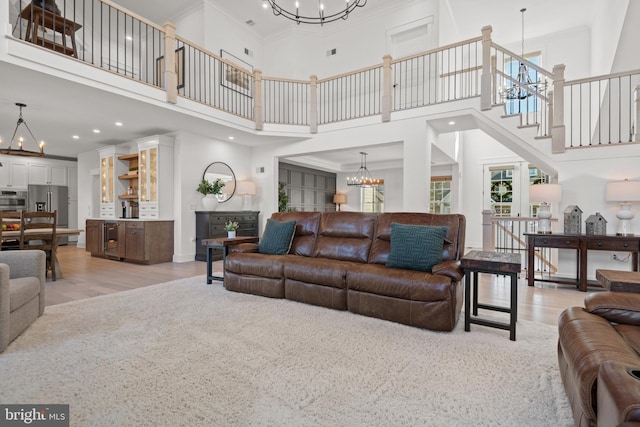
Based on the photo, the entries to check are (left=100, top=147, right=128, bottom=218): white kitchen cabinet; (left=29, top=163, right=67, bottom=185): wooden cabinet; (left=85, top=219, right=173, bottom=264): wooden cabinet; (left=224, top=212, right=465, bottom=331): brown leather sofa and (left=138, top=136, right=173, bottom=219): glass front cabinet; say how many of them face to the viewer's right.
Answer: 0

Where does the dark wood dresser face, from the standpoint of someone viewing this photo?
facing the viewer and to the right of the viewer

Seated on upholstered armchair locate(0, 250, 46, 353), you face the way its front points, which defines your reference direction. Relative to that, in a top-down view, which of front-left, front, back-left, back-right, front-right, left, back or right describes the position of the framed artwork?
left

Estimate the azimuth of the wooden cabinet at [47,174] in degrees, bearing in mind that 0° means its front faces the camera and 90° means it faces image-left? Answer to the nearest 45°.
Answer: approximately 0°

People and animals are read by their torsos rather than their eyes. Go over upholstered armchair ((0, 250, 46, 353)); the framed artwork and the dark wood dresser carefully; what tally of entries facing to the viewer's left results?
0

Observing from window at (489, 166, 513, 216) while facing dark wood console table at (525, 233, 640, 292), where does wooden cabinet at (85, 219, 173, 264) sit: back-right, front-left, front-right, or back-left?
front-right

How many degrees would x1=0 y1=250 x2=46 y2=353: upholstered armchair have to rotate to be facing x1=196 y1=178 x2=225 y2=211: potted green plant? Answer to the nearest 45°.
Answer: approximately 90° to its left

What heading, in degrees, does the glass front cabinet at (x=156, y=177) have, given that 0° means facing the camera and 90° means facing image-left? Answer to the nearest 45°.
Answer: approximately 45°

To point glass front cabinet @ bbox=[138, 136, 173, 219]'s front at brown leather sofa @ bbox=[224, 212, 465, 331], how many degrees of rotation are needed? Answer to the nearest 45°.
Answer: approximately 45° to its left

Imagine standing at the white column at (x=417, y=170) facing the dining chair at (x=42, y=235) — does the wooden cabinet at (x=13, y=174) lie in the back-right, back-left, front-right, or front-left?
front-right

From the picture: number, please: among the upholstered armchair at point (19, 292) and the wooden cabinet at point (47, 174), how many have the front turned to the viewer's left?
0

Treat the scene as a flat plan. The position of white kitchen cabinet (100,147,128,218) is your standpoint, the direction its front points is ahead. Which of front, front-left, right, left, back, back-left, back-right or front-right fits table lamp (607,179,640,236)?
left

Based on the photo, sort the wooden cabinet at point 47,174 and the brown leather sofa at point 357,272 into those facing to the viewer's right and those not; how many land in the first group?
0

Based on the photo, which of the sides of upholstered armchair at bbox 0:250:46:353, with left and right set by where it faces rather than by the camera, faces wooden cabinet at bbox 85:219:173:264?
left

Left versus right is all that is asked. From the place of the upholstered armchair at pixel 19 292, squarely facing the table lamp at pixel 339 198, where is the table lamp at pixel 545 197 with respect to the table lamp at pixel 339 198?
right

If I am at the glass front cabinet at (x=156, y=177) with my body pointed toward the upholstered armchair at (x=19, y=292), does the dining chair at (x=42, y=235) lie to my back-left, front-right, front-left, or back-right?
front-right
